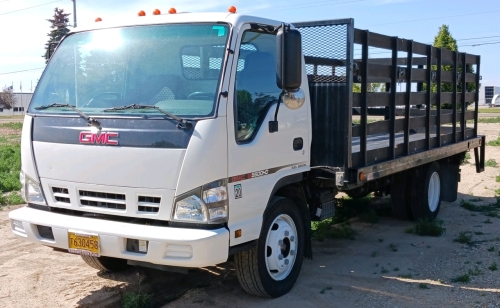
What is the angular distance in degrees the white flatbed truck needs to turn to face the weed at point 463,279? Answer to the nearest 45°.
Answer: approximately 135° to its left

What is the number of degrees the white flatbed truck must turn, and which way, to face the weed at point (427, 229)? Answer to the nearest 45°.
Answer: approximately 180°

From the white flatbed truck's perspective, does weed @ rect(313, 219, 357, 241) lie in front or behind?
behind

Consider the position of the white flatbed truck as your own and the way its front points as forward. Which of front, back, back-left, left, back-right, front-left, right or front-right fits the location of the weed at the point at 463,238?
back

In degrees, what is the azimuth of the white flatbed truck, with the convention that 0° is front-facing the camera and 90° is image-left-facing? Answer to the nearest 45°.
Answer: approximately 45°
